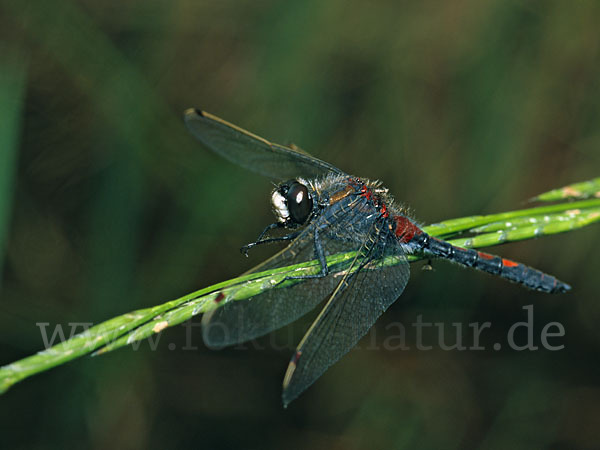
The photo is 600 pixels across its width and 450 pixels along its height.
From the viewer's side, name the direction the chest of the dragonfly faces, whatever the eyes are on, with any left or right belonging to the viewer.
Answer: facing to the left of the viewer
